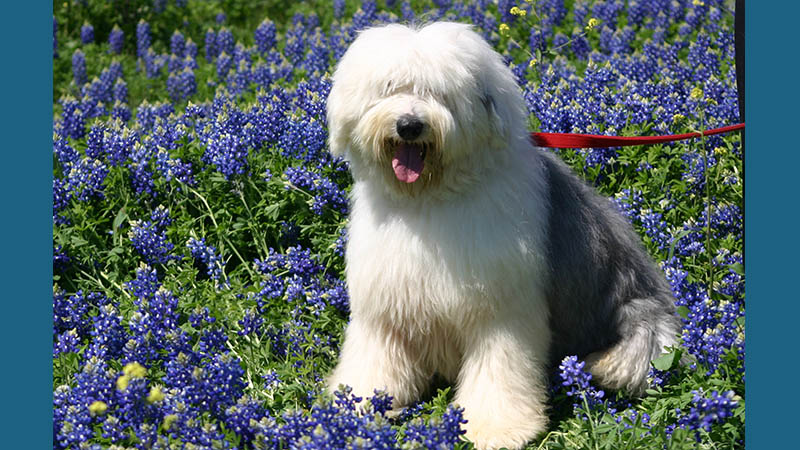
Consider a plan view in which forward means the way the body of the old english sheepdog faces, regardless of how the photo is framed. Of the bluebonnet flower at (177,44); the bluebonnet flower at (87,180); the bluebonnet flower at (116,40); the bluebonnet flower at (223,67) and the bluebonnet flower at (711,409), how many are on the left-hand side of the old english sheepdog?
1

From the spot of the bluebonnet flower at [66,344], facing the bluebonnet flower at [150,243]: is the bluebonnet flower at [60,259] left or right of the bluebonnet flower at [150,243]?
left

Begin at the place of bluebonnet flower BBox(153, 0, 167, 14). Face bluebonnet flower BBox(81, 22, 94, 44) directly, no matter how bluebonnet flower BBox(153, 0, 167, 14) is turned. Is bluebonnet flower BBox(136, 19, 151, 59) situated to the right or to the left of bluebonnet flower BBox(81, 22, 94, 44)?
left

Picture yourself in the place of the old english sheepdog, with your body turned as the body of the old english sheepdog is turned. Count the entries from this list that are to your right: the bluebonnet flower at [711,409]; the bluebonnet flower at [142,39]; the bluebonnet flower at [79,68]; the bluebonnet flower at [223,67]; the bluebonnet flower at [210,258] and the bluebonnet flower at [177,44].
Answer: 5

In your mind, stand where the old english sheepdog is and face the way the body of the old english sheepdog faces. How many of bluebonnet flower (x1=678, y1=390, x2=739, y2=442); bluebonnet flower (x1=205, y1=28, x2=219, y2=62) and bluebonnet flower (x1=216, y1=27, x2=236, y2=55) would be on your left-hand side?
1

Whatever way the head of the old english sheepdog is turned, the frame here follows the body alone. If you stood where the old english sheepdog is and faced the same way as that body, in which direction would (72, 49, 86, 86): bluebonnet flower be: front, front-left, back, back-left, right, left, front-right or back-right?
right

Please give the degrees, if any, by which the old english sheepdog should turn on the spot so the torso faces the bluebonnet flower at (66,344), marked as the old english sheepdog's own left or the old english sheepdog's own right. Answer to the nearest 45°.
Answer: approximately 45° to the old english sheepdog's own right

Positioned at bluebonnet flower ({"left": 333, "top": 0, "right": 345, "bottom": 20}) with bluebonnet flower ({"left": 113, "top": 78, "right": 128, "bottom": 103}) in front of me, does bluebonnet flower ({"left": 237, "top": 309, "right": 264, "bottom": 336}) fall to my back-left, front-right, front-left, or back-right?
front-left

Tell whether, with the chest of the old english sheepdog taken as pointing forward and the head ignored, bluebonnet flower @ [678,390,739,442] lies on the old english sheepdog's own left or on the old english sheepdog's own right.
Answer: on the old english sheepdog's own left

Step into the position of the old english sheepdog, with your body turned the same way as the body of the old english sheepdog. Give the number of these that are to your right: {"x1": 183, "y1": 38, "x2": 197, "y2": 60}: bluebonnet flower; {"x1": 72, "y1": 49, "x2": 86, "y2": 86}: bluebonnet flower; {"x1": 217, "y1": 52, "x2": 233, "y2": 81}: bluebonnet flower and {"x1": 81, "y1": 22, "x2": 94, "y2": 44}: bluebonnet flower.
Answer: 4

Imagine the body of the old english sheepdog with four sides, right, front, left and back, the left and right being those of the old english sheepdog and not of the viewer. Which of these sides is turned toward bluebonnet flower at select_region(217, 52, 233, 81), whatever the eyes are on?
right

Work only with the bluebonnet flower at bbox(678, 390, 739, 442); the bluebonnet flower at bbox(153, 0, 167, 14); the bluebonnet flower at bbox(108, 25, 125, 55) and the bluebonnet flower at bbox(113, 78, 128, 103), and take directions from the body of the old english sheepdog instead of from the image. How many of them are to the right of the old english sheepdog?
3

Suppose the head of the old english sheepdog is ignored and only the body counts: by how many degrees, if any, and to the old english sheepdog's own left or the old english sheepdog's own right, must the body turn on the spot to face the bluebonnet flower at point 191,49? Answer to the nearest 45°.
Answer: approximately 90° to the old english sheepdog's own right

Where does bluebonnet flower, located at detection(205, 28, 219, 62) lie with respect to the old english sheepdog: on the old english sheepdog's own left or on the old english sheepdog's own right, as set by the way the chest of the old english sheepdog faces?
on the old english sheepdog's own right

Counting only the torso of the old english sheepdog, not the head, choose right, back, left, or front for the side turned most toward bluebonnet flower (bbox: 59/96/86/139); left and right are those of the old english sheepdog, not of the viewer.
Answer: right
